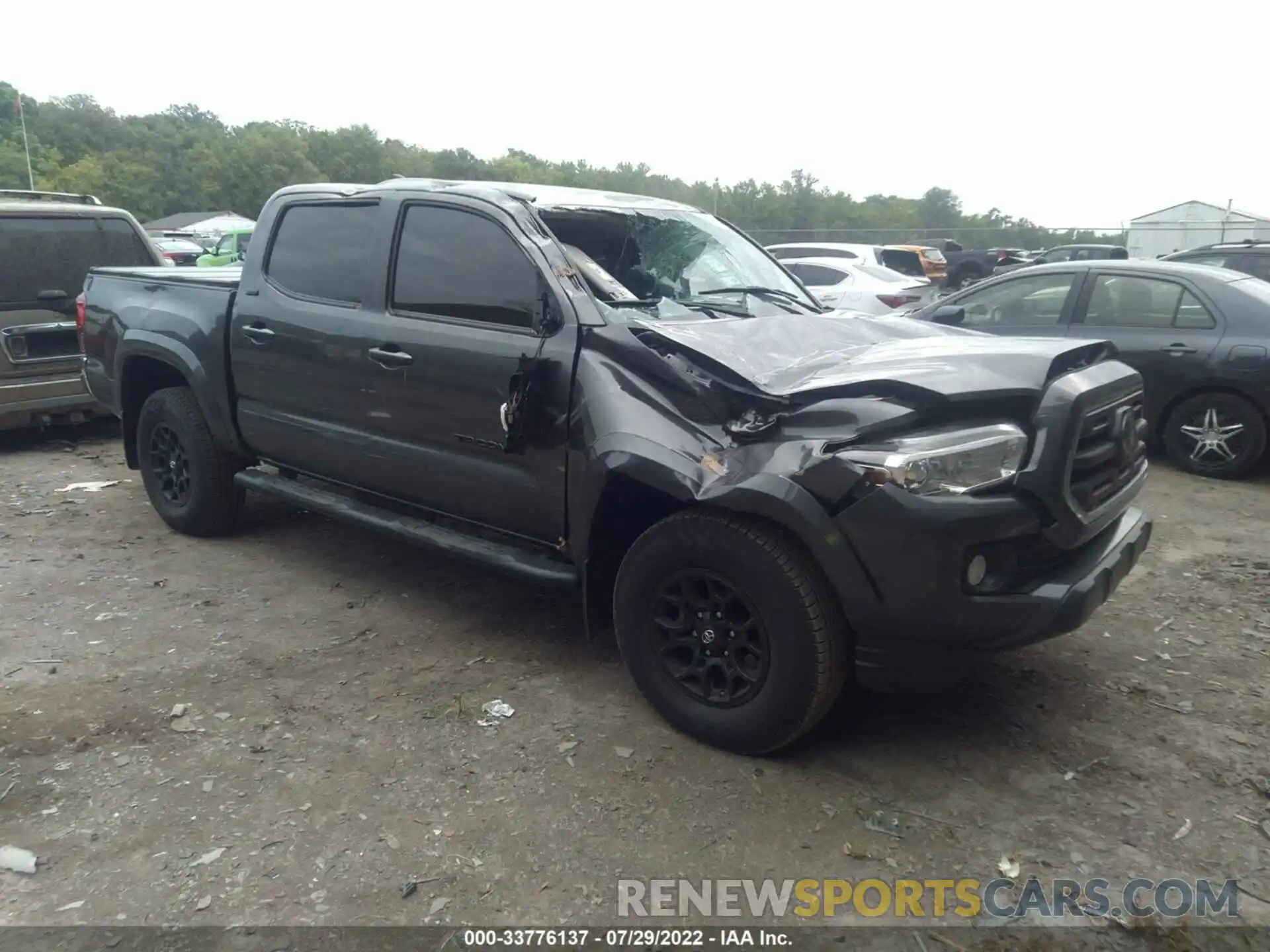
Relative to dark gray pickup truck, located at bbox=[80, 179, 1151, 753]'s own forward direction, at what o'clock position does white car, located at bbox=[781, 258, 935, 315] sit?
The white car is roughly at 8 o'clock from the dark gray pickup truck.

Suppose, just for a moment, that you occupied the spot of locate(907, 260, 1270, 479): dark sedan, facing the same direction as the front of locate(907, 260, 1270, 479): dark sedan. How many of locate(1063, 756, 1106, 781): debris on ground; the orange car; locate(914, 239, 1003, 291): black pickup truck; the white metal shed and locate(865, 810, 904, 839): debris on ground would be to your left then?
2

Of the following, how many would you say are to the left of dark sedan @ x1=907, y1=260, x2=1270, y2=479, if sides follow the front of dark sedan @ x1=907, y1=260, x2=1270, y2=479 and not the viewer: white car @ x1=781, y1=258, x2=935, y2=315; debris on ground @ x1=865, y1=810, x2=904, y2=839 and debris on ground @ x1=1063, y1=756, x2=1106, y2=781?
2

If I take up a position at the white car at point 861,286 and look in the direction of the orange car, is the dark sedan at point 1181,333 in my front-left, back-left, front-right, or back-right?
back-right

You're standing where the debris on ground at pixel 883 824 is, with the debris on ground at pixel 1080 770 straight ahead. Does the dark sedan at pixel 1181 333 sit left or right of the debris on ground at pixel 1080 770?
left

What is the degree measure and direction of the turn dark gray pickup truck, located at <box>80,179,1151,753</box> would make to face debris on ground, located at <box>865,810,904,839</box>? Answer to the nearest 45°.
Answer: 0° — it already faces it

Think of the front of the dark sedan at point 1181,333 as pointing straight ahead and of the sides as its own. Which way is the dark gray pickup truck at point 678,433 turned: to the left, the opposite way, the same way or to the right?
the opposite way

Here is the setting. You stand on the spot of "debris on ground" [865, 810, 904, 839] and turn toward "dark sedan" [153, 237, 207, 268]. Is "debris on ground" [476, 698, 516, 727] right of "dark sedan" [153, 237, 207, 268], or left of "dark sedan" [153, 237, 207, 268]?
left

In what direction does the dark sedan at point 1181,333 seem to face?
to the viewer's left

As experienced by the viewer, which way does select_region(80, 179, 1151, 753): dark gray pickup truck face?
facing the viewer and to the right of the viewer
